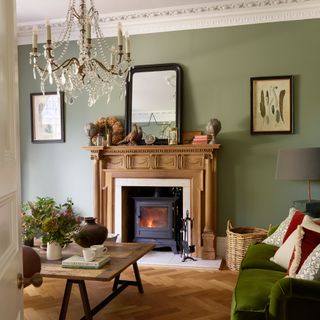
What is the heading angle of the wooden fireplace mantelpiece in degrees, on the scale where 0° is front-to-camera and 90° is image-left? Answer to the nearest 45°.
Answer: approximately 0°

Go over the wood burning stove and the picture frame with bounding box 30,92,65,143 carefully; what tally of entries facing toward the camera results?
2
